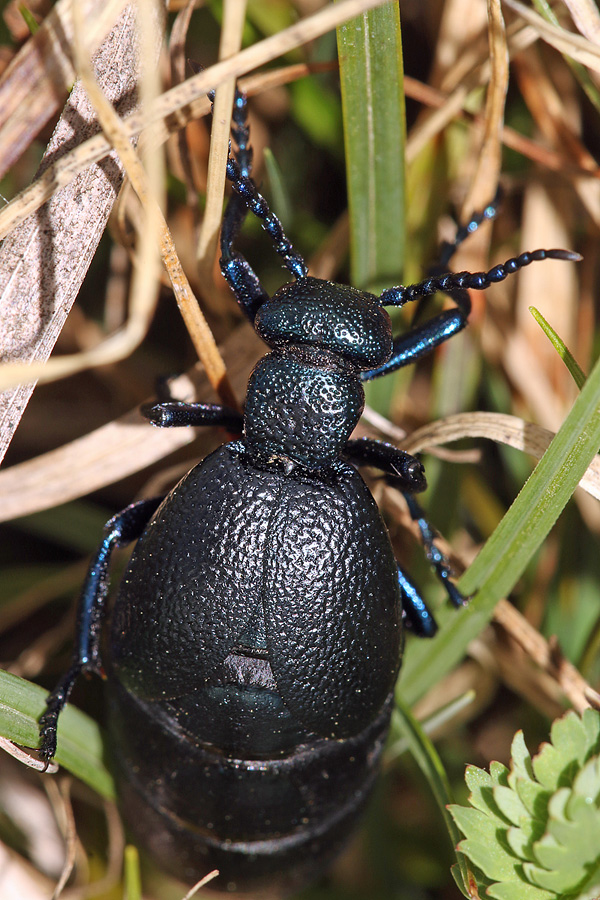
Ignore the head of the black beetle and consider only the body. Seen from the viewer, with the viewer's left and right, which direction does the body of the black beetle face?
facing away from the viewer
